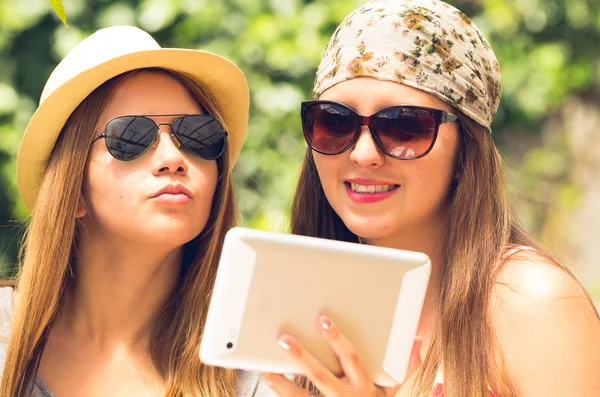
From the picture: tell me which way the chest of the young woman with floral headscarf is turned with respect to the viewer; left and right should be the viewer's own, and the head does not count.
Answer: facing the viewer and to the left of the viewer

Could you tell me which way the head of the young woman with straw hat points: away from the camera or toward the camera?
toward the camera

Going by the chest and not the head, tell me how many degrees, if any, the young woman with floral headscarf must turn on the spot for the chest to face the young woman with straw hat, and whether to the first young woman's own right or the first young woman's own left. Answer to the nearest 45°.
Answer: approximately 45° to the first young woman's own right
